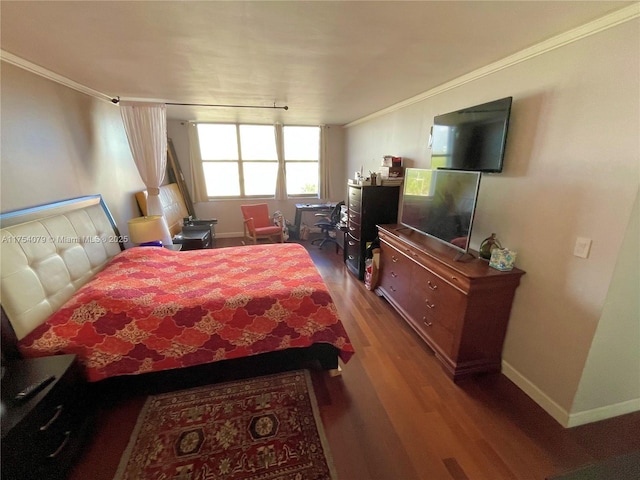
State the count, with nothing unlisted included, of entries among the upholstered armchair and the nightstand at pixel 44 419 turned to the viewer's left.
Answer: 0

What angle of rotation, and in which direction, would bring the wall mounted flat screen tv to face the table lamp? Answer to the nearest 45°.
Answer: approximately 45° to its right

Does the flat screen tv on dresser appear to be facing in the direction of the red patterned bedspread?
yes

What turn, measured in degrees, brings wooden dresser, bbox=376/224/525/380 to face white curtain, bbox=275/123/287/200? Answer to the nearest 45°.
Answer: approximately 90° to its right

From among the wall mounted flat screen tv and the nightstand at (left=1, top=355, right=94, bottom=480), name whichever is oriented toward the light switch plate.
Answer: the nightstand

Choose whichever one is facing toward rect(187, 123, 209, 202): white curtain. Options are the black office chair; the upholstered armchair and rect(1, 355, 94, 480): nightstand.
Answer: the black office chair

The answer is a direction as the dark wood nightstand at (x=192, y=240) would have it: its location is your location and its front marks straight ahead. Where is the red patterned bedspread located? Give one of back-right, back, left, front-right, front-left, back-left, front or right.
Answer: right

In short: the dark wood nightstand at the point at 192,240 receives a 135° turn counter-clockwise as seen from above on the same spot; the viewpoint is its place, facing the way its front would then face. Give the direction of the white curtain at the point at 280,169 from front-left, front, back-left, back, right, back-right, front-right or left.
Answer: right

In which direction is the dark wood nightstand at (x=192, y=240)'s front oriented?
to the viewer's right

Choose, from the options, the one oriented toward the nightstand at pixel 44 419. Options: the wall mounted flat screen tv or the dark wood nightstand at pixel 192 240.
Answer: the wall mounted flat screen tv
